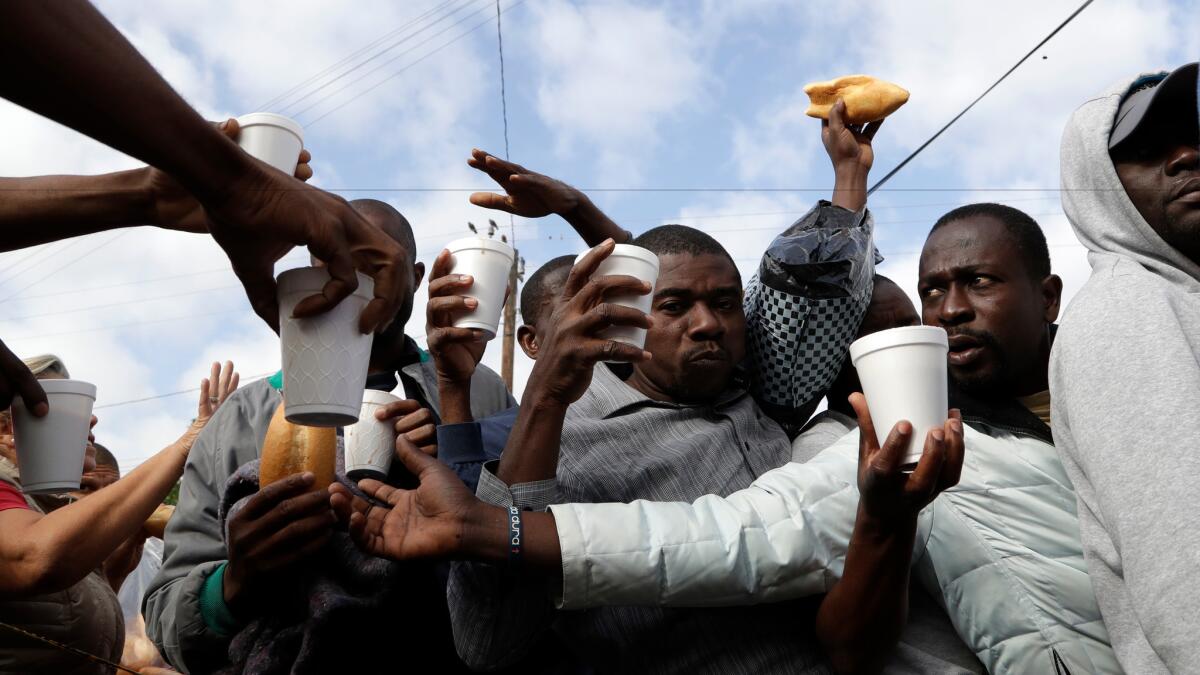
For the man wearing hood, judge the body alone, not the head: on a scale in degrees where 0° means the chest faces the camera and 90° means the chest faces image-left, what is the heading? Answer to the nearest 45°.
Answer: approximately 315°

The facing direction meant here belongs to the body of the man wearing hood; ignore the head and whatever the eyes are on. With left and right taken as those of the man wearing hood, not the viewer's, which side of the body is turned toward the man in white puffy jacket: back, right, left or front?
right

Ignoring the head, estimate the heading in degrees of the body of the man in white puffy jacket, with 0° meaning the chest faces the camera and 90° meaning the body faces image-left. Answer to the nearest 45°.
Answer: approximately 45°

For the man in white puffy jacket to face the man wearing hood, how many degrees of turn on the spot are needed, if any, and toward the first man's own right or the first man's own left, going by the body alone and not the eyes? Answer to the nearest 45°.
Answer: approximately 135° to the first man's own left
